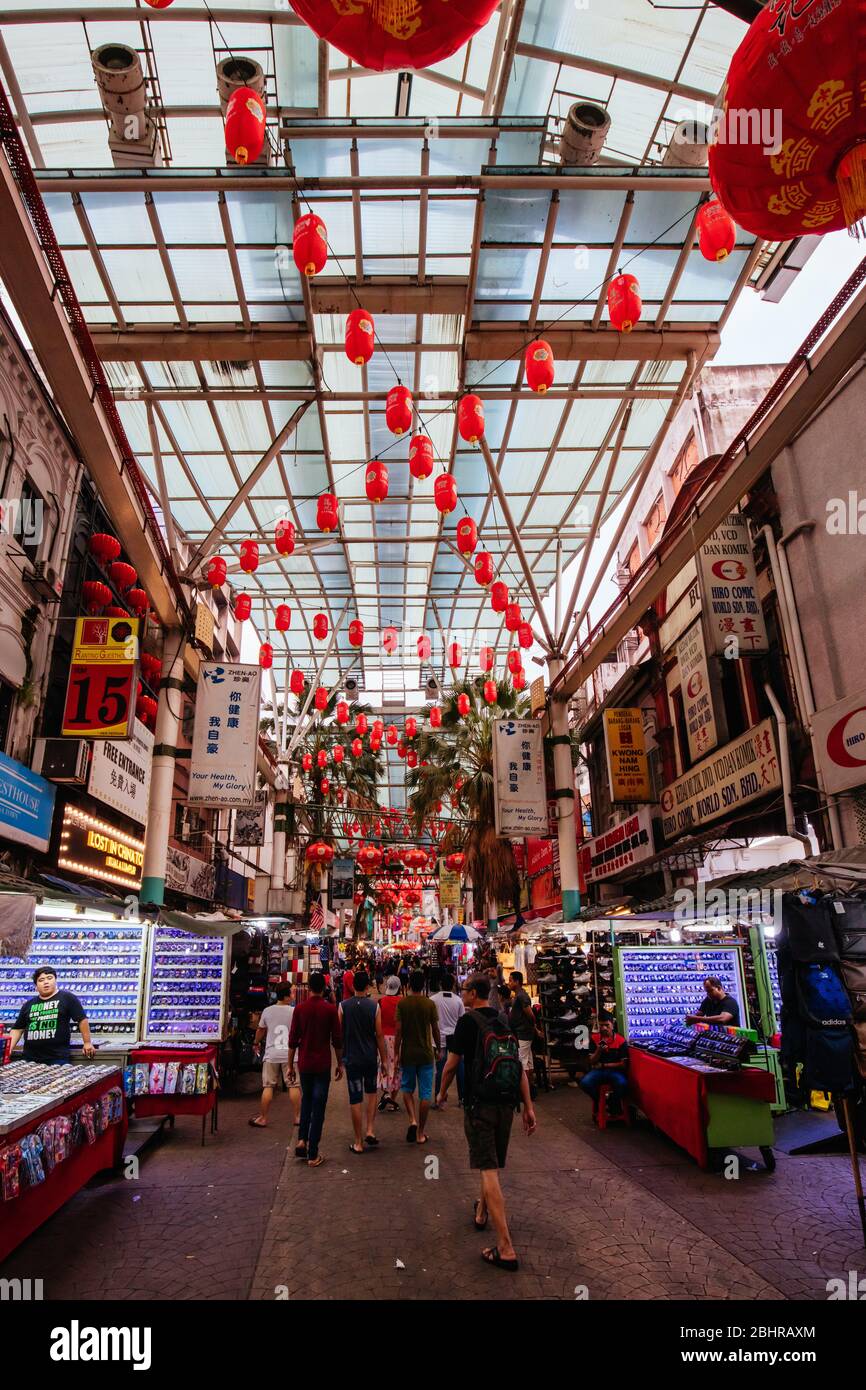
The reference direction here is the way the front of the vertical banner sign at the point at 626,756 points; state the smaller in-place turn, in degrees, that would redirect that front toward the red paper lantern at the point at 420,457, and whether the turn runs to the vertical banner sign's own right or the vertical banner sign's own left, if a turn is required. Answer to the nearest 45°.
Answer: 0° — it already faces it

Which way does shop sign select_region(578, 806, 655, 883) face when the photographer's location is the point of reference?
facing the viewer and to the left of the viewer

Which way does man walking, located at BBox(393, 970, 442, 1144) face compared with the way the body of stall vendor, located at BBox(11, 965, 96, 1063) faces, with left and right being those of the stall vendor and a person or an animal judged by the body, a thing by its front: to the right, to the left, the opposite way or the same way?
the opposite way

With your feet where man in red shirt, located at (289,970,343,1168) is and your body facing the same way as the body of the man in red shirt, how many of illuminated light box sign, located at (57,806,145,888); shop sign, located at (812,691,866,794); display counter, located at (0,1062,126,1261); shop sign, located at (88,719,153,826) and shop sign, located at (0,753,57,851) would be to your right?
1

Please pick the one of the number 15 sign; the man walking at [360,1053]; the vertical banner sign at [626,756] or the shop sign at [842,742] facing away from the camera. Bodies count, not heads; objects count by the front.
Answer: the man walking

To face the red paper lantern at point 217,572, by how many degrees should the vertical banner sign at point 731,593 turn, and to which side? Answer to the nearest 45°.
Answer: approximately 90° to its right

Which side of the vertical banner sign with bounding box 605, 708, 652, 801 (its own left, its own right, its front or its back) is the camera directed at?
front

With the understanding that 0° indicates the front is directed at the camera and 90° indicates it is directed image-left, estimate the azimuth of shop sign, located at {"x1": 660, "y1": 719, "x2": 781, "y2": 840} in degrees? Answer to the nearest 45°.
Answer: approximately 45°

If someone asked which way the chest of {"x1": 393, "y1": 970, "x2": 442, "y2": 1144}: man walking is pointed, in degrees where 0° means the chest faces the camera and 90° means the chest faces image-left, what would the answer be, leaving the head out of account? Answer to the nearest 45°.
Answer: approximately 180°

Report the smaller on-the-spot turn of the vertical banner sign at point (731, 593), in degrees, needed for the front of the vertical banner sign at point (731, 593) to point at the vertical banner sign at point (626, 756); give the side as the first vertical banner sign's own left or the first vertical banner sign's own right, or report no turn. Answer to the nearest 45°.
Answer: approximately 135° to the first vertical banner sign's own right

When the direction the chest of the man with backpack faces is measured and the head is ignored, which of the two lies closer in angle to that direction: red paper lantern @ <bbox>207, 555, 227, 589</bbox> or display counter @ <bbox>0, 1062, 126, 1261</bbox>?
the red paper lantern

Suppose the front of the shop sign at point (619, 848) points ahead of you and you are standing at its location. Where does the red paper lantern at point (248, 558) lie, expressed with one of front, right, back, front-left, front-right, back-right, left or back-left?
front

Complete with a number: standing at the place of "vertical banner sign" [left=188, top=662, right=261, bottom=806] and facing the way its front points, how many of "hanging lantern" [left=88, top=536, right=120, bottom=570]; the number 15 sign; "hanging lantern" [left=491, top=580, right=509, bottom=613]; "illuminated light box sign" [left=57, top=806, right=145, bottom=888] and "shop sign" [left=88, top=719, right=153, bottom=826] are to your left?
1

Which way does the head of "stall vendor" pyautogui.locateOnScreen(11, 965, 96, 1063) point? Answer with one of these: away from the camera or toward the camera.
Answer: toward the camera

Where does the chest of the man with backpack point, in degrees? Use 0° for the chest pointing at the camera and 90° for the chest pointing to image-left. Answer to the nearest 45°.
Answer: approximately 135°

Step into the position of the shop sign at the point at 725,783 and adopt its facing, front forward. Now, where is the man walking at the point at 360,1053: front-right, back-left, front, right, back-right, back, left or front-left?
front

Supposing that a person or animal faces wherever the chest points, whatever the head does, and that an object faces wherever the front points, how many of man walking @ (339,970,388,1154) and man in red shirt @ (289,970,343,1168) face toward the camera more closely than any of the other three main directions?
0

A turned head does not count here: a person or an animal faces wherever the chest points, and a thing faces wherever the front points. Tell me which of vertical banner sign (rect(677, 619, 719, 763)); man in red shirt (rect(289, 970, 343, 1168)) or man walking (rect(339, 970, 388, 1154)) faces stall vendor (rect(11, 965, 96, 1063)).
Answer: the vertical banner sign
